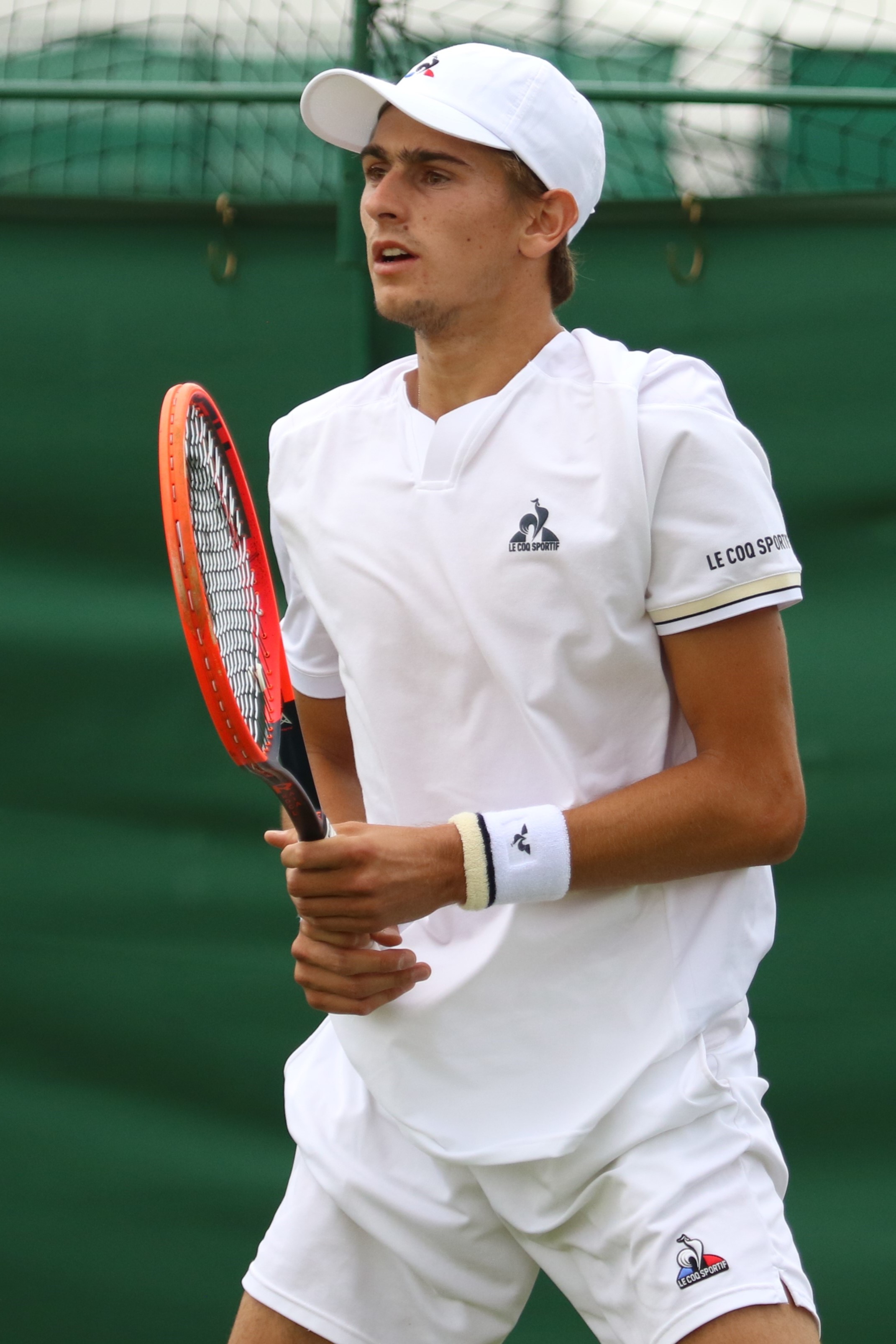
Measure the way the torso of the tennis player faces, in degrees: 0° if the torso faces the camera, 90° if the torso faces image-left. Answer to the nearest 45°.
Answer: approximately 45°
